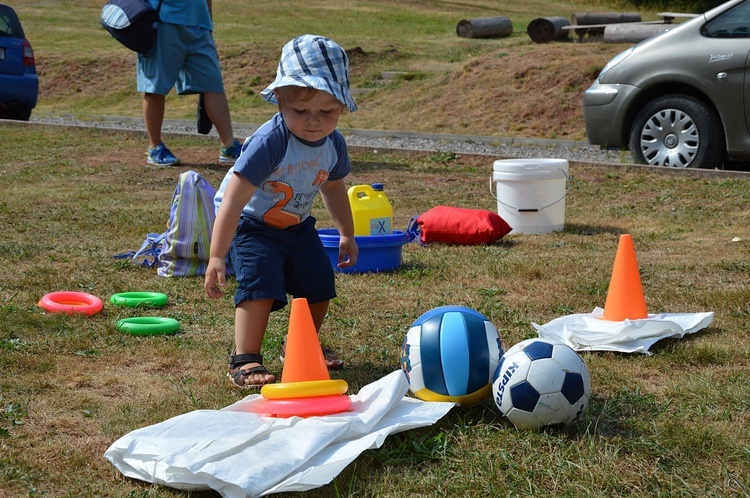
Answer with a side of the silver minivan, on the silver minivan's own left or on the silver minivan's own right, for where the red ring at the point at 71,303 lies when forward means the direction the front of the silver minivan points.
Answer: on the silver minivan's own left

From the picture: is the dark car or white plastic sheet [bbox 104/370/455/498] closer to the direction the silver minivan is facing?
the dark car

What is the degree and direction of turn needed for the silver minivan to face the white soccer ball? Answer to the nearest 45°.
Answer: approximately 90° to its left

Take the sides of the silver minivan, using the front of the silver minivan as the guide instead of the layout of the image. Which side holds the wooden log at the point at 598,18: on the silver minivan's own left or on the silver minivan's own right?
on the silver minivan's own right

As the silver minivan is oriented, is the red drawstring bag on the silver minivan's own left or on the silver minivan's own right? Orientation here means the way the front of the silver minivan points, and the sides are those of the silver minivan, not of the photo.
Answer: on the silver minivan's own left

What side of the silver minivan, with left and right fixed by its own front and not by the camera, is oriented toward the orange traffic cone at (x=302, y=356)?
left

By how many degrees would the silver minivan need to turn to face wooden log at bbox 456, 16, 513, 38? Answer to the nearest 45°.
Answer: approximately 90° to its right

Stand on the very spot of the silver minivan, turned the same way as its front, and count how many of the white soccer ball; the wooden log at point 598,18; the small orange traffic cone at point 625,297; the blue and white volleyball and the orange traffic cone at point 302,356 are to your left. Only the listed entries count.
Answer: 4

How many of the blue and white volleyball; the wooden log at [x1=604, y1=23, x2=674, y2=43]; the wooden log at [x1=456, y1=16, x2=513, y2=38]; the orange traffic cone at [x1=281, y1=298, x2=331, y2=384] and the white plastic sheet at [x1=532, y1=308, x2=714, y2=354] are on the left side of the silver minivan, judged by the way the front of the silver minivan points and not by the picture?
3

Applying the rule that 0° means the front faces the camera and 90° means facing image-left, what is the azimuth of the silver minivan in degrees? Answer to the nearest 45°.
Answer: approximately 90°

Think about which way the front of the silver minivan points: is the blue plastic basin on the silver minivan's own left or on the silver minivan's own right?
on the silver minivan's own left

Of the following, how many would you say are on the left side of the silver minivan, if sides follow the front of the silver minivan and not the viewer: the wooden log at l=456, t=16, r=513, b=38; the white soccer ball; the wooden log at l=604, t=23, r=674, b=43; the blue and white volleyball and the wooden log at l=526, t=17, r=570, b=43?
2

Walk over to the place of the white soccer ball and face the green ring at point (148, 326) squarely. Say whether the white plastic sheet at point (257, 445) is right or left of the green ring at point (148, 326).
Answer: left

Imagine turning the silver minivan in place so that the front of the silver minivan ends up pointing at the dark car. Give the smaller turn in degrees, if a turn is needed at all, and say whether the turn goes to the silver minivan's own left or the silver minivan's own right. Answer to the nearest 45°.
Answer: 0° — it already faces it

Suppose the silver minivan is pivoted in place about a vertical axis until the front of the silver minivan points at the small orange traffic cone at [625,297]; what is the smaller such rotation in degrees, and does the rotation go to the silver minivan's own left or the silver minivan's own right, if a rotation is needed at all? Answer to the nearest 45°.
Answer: approximately 90° to the silver minivan's own left

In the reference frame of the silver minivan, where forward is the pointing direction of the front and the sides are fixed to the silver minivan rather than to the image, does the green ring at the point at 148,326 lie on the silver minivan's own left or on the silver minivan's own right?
on the silver minivan's own left

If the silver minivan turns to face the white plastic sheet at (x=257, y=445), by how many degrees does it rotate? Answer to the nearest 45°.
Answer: approximately 90° to its left
